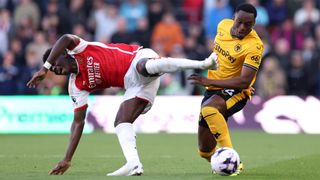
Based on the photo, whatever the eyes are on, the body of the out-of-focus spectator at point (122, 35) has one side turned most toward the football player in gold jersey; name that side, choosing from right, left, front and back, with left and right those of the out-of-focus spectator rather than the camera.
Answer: front

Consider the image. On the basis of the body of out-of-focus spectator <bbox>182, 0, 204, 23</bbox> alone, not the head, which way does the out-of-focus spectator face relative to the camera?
toward the camera

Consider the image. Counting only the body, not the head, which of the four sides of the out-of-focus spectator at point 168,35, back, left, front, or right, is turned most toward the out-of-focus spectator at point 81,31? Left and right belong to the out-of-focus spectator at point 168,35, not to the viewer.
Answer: right

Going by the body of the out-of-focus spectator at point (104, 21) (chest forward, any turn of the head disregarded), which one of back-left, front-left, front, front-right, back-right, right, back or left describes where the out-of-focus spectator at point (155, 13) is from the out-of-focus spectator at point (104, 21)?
left

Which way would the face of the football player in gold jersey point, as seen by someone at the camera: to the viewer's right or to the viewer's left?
to the viewer's left

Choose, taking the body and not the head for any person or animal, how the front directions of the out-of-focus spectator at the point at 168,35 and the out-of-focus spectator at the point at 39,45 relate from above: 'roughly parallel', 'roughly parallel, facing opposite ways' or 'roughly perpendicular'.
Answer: roughly parallel

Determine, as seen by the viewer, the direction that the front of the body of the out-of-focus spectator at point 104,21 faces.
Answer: toward the camera

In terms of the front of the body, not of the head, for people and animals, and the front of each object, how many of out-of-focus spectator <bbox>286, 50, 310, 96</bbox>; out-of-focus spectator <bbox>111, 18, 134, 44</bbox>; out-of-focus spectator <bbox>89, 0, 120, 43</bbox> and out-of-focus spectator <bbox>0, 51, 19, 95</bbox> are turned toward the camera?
4

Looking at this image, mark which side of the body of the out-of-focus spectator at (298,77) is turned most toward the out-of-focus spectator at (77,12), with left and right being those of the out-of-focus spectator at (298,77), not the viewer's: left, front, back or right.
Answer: right
